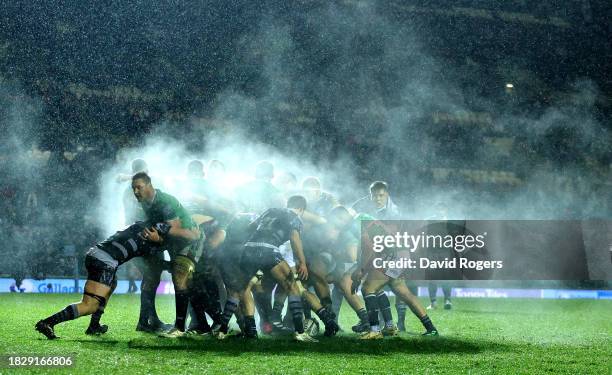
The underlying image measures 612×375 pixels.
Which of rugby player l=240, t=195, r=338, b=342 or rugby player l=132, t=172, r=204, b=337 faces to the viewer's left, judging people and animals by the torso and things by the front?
rugby player l=132, t=172, r=204, b=337

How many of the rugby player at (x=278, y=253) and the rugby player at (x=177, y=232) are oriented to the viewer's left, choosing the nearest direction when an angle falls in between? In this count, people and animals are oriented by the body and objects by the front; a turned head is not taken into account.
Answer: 1

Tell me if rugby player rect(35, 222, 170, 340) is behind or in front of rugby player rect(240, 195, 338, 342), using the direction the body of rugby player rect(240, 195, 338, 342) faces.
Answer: behind

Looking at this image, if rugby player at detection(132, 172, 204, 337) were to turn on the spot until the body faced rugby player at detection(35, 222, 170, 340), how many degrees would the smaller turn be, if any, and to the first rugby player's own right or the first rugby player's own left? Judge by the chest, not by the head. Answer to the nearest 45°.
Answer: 0° — they already face them

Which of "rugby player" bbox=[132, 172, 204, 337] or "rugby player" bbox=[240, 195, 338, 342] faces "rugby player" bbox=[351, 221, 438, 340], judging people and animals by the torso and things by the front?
"rugby player" bbox=[240, 195, 338, 342]

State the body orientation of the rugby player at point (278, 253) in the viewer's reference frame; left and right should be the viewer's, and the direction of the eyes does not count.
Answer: facing away from the viewer and to the right of the viewer

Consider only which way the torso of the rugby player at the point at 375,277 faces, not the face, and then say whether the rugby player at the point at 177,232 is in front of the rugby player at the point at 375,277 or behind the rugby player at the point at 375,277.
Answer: in front

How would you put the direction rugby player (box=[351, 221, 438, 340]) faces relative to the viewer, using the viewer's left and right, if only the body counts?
facing to the left of the viewer

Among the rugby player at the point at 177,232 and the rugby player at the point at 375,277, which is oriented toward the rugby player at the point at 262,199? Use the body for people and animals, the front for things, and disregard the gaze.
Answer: the rugby player at the point at 375,277

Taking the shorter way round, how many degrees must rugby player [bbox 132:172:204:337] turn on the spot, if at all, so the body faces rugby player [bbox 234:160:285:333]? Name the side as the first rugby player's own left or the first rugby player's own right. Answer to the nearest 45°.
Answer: approximately 135° to the first rugby player's own right

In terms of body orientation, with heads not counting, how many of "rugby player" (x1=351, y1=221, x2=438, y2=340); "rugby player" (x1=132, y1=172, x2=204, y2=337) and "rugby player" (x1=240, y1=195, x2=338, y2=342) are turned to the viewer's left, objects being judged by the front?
2

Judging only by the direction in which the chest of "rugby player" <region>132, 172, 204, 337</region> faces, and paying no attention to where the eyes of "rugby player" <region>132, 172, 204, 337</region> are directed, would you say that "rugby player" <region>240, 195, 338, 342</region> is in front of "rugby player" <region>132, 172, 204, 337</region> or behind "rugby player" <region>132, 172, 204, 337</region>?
behind

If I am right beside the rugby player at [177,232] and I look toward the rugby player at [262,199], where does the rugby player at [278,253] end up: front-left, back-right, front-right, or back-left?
front-right
